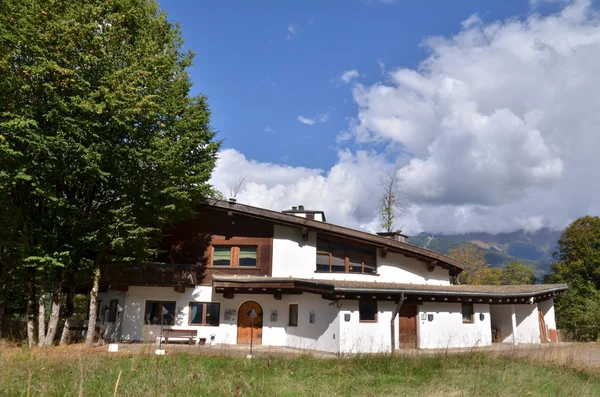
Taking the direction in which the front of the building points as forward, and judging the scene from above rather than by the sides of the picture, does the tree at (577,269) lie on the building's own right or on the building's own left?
on the building's own left

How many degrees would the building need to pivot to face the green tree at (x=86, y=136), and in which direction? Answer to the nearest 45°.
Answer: approximately 45° to its right

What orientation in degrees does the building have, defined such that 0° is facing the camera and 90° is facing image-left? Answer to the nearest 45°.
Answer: approximately 0°
